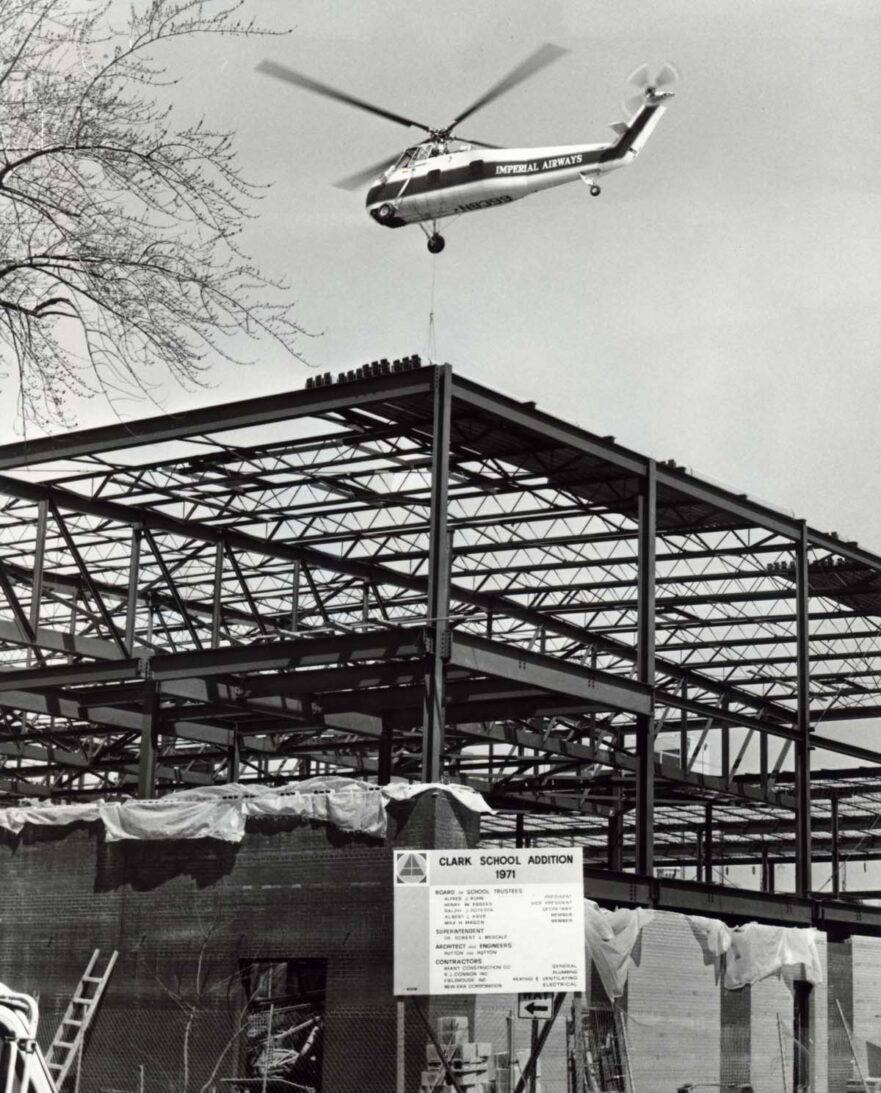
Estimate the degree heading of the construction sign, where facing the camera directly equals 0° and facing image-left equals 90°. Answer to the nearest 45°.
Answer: approximately 0°

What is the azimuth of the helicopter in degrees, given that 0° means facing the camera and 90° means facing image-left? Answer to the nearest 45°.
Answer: approximately 45°

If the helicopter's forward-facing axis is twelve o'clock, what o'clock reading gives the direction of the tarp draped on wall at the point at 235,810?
The tarp draped on wall is roughly at 11 o'clock from the helicopter.

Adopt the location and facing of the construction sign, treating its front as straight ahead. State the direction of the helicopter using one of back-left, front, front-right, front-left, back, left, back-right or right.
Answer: back

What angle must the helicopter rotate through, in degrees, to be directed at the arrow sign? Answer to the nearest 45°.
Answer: approximately 45° to its left

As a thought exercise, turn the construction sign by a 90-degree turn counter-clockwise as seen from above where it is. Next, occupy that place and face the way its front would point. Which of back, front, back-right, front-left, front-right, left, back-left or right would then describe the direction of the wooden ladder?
back-left
